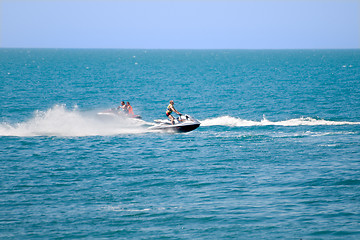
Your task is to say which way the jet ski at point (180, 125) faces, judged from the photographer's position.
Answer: facing to the right of the viewer
